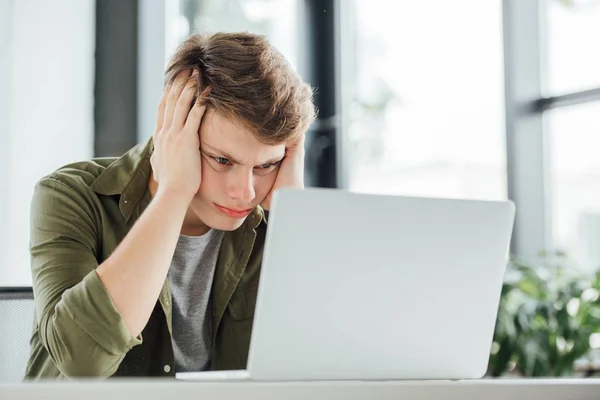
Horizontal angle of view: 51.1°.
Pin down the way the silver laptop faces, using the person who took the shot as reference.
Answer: facing away from the viewer and to the left of the viewer

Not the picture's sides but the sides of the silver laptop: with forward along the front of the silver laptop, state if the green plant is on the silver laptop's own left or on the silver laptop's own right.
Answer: on the silver laptop's own right
